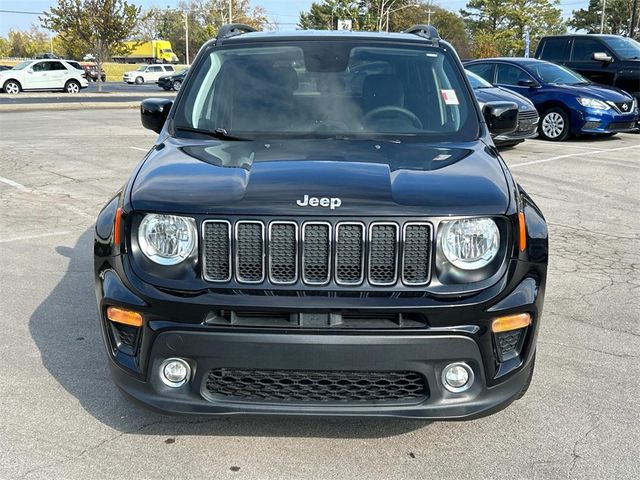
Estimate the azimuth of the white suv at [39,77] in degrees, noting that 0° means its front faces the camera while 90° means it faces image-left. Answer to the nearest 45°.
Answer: approximately 90°

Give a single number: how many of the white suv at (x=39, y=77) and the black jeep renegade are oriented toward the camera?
1

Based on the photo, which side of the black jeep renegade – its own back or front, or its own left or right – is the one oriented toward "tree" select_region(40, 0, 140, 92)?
back

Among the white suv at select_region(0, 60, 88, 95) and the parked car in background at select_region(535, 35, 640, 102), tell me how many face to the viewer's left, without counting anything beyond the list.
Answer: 1

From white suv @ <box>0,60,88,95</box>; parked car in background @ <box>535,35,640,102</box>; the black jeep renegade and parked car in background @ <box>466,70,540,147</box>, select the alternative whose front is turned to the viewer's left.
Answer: the white suv

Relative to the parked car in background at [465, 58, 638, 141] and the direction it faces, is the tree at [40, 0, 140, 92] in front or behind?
behind

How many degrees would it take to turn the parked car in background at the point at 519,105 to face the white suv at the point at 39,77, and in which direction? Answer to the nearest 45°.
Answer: approximately 180°

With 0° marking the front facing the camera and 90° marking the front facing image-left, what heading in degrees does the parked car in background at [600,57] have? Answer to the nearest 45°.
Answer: approximately 315°

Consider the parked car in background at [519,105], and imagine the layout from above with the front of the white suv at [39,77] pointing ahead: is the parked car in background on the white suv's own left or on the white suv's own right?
on the white suv's own left

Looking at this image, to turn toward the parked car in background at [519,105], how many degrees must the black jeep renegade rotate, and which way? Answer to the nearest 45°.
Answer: approximately 180°
